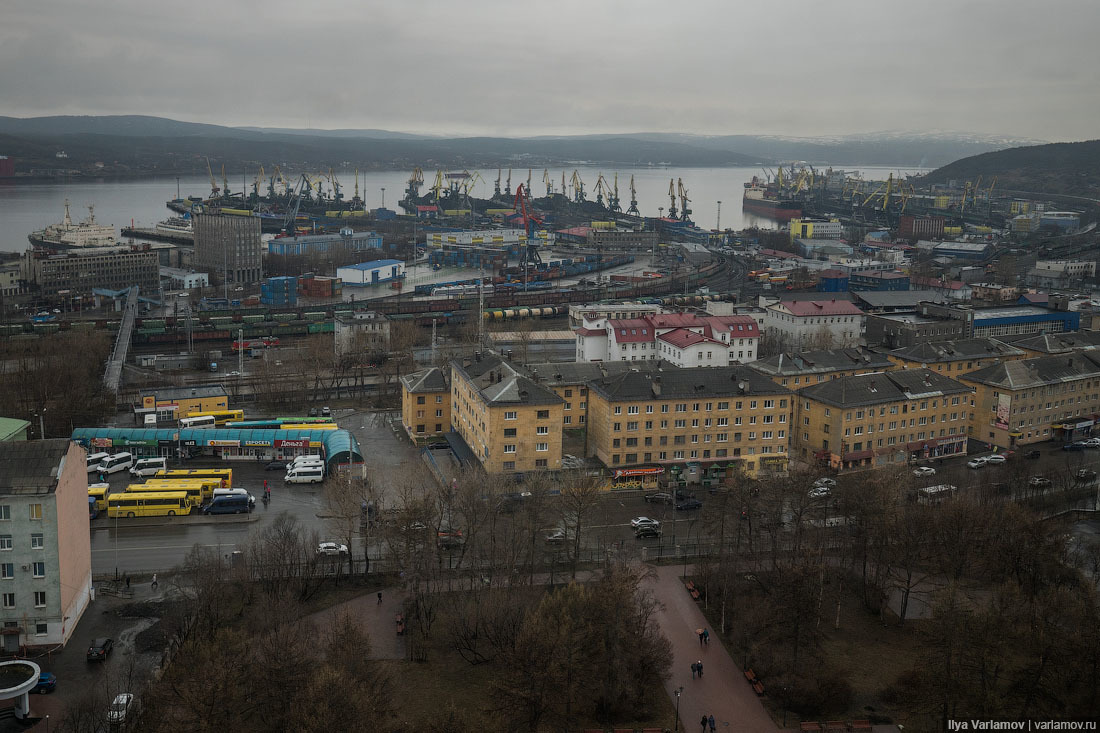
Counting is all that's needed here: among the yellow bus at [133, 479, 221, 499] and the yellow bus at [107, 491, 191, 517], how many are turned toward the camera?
0

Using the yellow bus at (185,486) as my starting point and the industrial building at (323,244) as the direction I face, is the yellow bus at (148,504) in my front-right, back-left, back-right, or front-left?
back-left

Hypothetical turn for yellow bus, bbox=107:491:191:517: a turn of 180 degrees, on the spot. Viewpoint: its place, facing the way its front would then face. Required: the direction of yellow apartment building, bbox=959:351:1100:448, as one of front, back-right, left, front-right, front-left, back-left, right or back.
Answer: back

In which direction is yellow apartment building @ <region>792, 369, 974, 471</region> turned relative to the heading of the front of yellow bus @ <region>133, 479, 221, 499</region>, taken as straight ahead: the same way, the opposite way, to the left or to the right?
to the right

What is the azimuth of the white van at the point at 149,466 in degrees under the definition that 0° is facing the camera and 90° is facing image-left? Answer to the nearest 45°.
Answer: approximately 45°

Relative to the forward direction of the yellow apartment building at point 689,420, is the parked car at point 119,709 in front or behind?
in front

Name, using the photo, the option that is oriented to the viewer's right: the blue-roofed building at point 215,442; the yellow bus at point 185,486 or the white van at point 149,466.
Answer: the yellow bus

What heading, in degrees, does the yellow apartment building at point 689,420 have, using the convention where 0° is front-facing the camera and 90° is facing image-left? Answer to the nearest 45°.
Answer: approximately 0°

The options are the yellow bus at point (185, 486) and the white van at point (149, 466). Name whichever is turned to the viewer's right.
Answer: the yellow bus

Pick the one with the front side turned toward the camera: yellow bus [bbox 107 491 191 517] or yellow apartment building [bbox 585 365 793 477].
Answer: the yellow apartment building

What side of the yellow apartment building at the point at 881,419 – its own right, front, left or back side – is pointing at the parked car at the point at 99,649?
right

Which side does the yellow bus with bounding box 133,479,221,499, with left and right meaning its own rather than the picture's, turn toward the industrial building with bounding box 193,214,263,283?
left

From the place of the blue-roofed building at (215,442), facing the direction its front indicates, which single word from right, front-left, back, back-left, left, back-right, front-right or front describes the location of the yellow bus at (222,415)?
back
